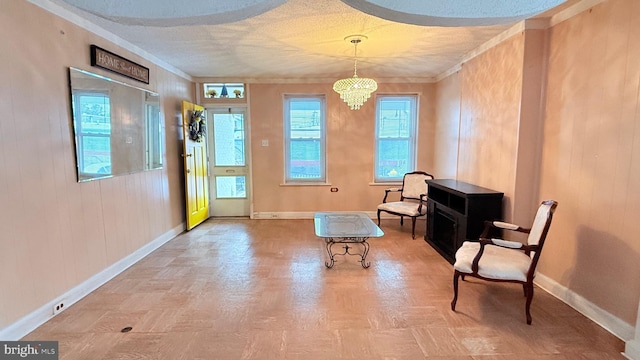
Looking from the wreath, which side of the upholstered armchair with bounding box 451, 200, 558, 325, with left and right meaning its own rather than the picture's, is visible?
front

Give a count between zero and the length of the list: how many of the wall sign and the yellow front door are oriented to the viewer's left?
0

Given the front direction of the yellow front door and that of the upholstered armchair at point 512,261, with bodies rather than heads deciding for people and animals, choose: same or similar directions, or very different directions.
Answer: very different directions

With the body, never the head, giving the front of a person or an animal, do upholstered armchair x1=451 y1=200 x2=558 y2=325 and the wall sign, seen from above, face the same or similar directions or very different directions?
very different directions

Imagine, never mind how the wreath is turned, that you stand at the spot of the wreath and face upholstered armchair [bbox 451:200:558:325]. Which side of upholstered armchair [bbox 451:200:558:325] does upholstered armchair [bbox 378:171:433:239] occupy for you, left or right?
left

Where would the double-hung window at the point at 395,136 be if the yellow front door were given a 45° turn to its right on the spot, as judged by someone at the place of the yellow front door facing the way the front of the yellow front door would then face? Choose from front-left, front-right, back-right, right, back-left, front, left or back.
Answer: left

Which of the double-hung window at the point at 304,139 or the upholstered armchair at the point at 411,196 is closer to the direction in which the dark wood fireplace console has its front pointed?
the double-hung window

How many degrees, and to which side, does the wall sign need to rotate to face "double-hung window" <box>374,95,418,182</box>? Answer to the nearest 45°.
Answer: approximately 45° to its left

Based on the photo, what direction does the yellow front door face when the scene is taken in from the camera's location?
facing the viewer and to the right of the viewer

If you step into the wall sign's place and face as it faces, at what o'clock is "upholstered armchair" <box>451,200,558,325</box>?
The upholstered armchair is roughly at 12 o'clock from the wall sign.

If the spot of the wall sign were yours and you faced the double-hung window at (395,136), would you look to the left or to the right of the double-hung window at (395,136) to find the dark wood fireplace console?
right

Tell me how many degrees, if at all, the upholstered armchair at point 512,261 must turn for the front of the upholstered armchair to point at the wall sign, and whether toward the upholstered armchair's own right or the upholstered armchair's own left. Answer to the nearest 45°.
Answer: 0° — it already faces it

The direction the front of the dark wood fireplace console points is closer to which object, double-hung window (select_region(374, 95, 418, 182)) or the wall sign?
the wall sign
